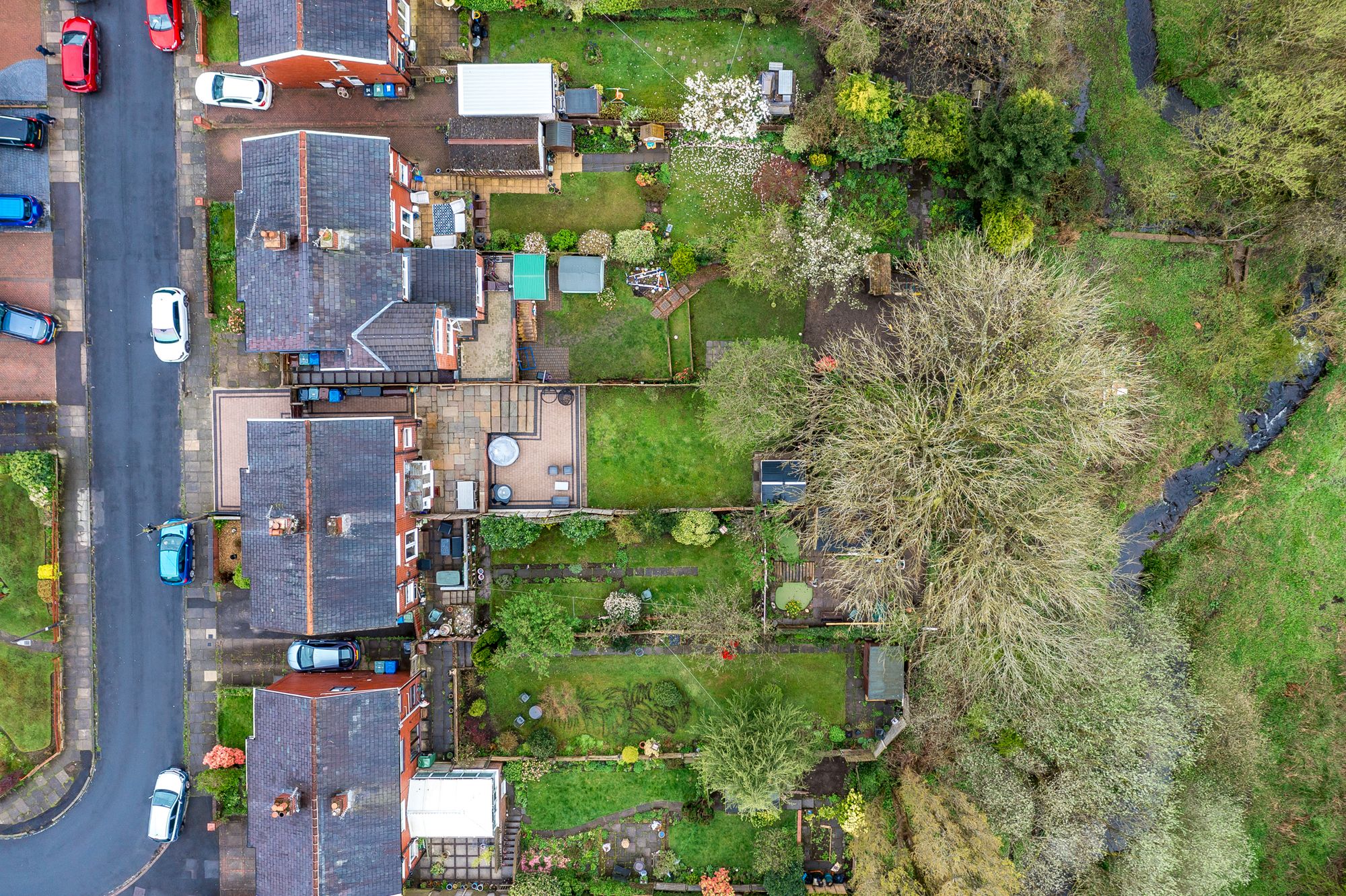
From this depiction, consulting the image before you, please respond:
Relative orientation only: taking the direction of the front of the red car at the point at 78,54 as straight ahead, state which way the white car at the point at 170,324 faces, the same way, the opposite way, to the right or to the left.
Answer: the opposite way

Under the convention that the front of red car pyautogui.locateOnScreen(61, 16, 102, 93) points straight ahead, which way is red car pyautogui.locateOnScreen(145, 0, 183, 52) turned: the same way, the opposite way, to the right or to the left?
the opposite way

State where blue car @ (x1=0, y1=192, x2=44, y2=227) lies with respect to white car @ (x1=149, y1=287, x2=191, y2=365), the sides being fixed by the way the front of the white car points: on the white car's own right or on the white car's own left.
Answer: on the white car's own right

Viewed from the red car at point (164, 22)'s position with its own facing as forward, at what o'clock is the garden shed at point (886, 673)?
The garden shed is roughly at 10 o'clock from the red car.
